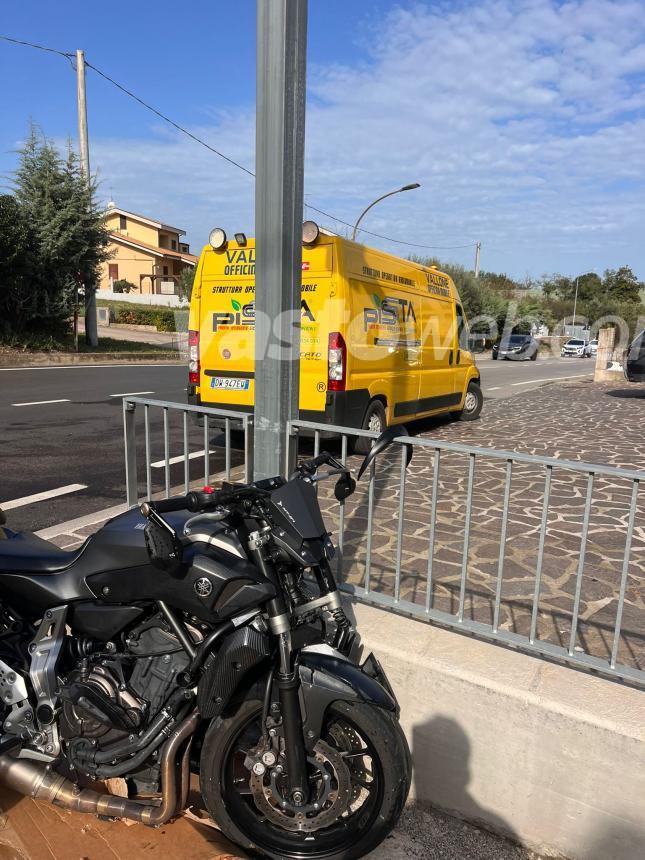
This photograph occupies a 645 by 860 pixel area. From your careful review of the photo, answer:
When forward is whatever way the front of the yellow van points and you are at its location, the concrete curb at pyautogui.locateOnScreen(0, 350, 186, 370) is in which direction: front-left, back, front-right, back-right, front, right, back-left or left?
left

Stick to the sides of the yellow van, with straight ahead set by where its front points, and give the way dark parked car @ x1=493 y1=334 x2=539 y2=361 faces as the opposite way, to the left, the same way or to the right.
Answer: the opposite way

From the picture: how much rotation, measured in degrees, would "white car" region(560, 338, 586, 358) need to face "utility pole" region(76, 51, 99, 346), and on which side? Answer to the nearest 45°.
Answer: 0° — it already faces it

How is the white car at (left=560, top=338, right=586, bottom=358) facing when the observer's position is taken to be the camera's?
facing the viewer and to the left of the viewer

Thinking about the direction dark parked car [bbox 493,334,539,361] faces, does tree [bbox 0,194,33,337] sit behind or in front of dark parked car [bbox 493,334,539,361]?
in front

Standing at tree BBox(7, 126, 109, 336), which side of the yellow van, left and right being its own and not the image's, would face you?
left

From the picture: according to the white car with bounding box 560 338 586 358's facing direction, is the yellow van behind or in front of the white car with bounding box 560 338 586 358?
in front

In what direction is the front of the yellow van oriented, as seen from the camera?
facing away from the viewer and to the right of the viewer

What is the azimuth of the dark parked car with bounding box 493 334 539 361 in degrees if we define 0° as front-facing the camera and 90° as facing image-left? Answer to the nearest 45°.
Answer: approximately 45°
